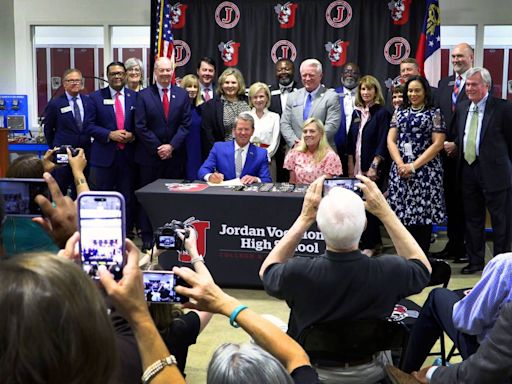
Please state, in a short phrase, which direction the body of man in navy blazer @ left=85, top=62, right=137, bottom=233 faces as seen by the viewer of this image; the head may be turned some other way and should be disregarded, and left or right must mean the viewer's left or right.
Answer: facing the viewer and to the right of the viewer

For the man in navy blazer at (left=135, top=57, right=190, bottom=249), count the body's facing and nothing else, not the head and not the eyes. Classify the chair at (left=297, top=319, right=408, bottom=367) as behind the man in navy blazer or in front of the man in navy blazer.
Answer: in front

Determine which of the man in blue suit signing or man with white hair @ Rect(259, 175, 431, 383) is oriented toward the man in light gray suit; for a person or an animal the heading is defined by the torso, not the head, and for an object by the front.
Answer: the man with white hair

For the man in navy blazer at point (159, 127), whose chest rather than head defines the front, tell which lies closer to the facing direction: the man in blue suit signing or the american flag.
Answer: the man in blue suit signing

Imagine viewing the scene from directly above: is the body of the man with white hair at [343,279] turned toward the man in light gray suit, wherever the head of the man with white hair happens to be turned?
yes

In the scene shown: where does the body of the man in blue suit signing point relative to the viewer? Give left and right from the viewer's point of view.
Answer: facing the viewer

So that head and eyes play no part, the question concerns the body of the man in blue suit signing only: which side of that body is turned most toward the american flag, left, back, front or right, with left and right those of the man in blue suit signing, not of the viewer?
back

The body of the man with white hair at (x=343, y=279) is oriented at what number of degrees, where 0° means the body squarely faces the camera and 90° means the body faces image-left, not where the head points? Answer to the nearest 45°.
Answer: approximately 180°

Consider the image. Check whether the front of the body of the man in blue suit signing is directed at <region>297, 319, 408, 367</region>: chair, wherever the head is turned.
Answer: yes

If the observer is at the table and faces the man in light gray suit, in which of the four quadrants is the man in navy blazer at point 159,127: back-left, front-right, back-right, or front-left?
front-left

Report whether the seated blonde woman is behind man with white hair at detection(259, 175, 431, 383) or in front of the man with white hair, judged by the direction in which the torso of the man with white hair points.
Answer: in front

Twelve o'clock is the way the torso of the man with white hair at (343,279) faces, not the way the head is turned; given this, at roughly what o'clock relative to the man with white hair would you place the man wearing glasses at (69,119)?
The man wearing glasses is roughly at 11 o'clock from the man with white hair.

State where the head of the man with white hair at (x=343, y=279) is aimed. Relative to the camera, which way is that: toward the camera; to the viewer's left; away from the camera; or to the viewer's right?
away from the camera
